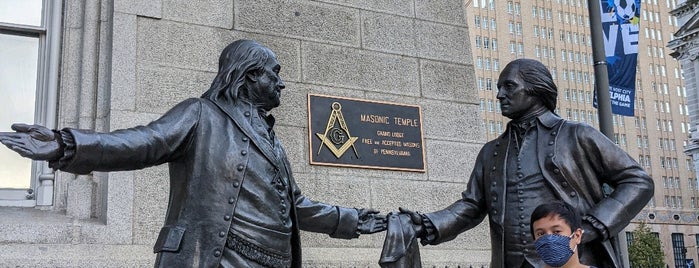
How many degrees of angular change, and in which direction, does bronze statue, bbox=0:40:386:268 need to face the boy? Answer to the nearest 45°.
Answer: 0° — it already faces them

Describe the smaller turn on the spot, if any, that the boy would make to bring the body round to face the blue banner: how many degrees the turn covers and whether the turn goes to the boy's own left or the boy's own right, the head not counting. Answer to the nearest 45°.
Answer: approximately 135° to the boy's own right

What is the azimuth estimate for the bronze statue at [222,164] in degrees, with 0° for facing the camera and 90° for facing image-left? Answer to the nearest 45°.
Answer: approximately 315°

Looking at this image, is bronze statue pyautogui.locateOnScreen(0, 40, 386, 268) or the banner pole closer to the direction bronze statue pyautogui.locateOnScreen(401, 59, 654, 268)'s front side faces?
the bronze statue

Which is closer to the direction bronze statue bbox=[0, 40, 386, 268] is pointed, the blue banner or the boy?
the boy

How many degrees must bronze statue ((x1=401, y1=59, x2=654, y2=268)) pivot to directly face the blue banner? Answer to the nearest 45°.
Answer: approximately 135° to its right

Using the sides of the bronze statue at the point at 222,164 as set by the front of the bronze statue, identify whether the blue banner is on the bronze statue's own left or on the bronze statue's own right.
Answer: on the bronze statue's own left

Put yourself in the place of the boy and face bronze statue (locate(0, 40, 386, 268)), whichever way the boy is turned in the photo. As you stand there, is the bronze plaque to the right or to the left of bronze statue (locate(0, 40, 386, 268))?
right

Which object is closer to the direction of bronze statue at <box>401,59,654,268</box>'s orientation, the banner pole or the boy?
the boy

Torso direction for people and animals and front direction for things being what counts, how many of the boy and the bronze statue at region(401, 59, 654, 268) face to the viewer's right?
0

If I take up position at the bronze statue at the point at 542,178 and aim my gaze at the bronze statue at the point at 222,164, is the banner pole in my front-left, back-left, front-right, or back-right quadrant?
back-right

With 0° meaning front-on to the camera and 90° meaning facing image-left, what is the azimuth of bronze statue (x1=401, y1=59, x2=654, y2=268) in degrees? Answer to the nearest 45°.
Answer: approximately 45°

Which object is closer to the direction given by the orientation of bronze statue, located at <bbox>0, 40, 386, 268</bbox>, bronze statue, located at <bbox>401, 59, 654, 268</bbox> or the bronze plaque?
the bronze statue

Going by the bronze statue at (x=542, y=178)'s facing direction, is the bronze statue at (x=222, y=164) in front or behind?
in front

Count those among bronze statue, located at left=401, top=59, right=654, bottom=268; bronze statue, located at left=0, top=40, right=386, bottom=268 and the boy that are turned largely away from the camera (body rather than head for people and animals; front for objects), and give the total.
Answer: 0
